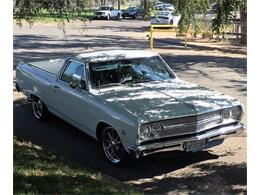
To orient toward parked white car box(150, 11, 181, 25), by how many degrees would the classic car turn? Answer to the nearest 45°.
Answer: approximately 135° to its left

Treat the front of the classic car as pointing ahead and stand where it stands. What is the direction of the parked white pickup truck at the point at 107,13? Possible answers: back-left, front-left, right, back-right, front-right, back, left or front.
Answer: back-left

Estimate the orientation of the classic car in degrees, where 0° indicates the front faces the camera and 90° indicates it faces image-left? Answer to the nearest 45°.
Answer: approximately 315°
